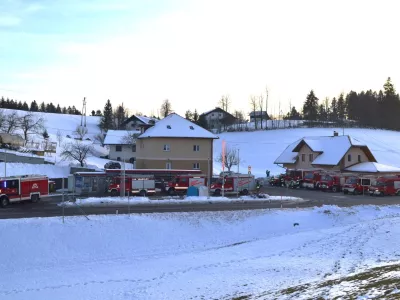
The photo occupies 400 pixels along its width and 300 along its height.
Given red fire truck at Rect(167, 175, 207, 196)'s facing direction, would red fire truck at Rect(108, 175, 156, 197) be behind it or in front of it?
in front

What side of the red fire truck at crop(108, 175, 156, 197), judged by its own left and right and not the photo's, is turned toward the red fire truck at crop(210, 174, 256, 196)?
back

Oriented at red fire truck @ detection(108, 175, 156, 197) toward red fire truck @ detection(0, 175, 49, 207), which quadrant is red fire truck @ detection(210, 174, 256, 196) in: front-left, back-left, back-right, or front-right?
back-left

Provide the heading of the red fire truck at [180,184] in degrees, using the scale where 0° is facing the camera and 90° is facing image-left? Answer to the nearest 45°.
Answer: approximately 90°

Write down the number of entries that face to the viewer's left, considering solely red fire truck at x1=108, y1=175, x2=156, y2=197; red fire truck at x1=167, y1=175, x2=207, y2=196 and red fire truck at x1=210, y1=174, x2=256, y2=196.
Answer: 3

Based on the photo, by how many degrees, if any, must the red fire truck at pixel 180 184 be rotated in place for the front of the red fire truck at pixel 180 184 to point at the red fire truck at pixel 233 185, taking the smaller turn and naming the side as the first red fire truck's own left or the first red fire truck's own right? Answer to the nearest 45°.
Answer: approximately 180°

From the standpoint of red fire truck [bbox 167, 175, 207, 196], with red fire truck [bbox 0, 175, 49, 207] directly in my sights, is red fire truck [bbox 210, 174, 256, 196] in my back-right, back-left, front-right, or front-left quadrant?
back-left

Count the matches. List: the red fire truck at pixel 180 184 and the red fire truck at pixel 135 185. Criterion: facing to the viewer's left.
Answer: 2

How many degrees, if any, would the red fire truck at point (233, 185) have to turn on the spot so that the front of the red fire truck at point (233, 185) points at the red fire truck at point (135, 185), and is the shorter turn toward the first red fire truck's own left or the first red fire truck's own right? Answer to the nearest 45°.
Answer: approximately 45° to the first red fire truck's own left

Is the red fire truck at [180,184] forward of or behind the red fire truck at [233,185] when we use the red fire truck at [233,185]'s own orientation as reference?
forward

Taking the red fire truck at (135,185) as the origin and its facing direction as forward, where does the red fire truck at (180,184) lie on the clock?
the red fire truck at (180,184) is roughly at 5 o'clock from the red fire truck at (135,185).

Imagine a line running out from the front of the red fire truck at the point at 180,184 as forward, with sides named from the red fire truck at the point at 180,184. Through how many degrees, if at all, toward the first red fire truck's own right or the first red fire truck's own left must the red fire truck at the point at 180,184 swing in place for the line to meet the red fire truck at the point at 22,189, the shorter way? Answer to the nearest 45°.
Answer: approximately 45° to the first red fire truck's own left

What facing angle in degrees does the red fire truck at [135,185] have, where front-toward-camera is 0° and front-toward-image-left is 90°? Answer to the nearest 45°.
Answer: approximately 90°

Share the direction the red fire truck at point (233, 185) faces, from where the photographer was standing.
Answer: facing to the left of the viewer
